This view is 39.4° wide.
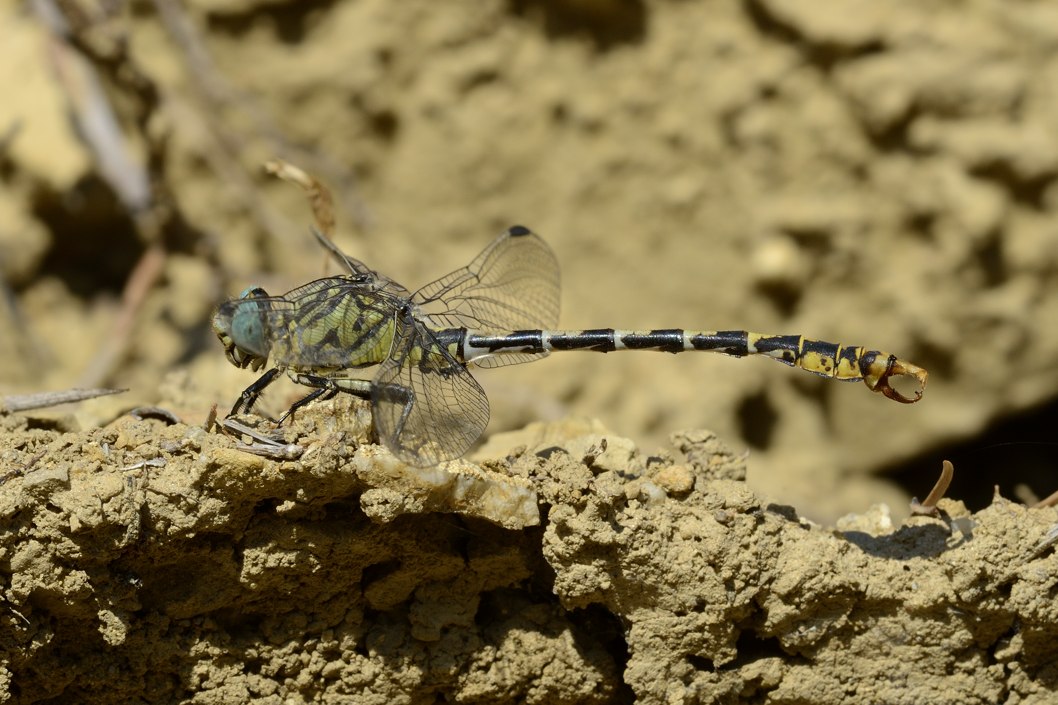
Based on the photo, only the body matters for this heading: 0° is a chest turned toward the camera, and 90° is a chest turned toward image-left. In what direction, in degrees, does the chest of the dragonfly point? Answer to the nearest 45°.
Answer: approximately 90°

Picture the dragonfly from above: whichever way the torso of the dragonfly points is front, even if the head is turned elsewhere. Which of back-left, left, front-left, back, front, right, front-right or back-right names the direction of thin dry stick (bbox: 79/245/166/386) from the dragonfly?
front-right
